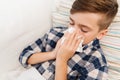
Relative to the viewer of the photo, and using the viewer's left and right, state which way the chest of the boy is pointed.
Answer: facing the viewer and to the left of the viewer
